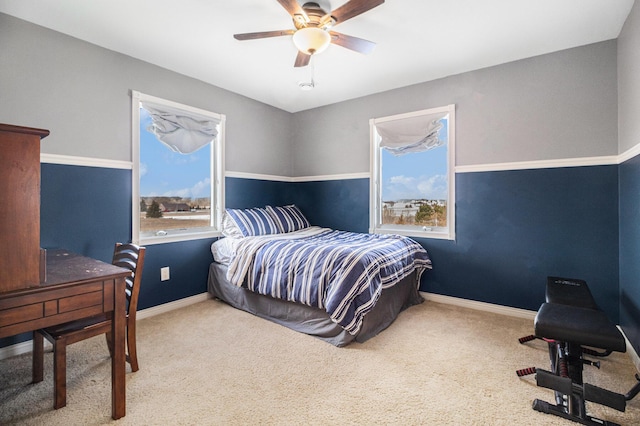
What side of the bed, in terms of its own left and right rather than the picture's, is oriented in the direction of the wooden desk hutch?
right

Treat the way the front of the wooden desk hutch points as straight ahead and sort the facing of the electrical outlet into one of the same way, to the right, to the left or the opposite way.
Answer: to the right

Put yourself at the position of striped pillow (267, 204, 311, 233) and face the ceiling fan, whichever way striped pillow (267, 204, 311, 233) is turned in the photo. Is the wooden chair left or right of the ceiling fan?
right

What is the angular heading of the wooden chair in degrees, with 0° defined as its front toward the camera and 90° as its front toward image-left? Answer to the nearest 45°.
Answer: approximately 45°

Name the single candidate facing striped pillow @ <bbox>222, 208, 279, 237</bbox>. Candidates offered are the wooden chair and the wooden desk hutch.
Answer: the wooden desk hutch

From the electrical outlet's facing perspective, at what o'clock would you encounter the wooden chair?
The wooden chair is roughly at 2 o'clock from the electrical outlet.

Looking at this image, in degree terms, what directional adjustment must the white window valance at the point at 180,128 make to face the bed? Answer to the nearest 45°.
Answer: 0° — it already faces it

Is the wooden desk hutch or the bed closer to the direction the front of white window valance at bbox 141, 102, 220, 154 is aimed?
the bed

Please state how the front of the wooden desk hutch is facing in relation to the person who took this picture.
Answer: facing away from the viewer and to the right of the viewer
